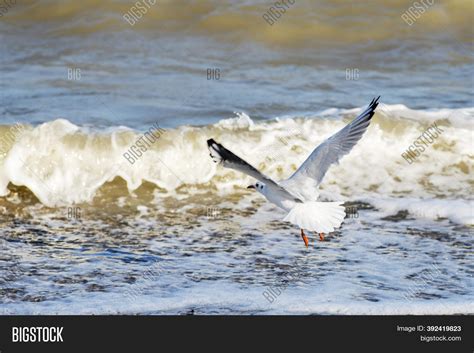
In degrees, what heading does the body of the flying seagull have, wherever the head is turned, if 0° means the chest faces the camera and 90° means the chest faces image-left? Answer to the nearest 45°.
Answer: approximately 135°
